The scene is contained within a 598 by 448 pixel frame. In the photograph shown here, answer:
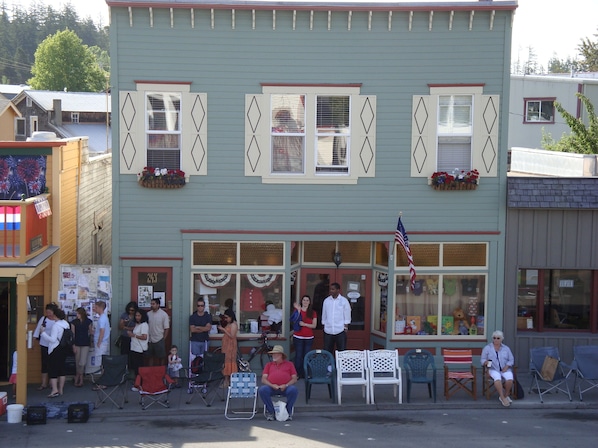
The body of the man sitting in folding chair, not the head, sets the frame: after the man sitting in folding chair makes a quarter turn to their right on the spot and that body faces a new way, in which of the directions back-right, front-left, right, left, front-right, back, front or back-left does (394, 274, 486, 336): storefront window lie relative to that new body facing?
back-right

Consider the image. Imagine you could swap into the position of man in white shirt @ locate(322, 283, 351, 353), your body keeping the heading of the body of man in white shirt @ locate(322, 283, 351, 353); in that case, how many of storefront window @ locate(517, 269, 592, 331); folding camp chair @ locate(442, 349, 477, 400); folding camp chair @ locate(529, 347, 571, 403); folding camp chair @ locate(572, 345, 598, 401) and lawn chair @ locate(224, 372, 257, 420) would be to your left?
4

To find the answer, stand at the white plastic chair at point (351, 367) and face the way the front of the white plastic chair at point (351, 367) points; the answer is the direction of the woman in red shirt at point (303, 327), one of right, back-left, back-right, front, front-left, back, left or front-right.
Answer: back-right

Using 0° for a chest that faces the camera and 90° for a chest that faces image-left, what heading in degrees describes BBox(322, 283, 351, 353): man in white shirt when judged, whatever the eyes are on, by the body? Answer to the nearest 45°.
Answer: approximately 0°

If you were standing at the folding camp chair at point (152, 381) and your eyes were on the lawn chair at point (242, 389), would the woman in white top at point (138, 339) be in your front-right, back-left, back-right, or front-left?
back-left

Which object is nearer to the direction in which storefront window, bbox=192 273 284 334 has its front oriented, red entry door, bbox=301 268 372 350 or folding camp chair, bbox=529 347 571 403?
the folding camp chair

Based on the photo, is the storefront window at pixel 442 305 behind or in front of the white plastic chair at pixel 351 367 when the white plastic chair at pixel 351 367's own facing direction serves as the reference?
behind

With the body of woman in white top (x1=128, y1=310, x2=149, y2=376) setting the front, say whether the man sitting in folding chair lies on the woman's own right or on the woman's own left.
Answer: on the woman's own left

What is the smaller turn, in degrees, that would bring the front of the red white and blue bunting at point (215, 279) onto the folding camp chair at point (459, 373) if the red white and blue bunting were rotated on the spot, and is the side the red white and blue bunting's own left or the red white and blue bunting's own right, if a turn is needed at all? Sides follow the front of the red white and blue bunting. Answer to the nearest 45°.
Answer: approximately 90° to the red white and blue bunting's own left
